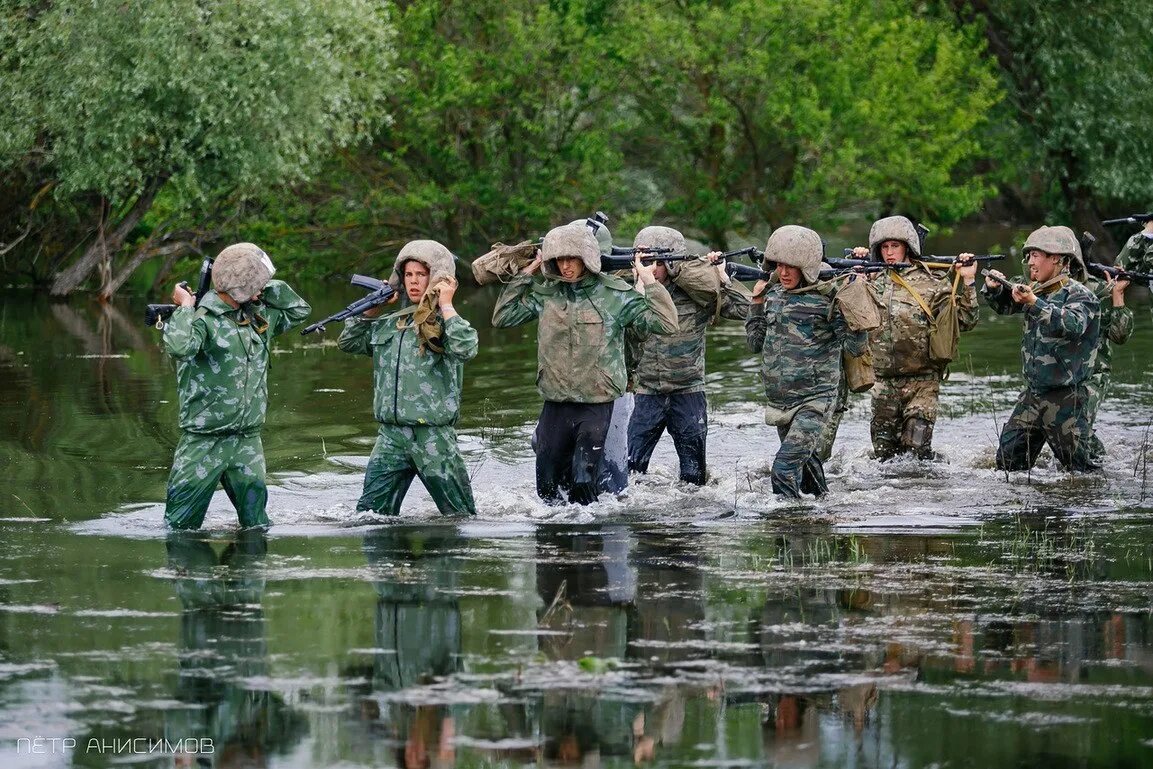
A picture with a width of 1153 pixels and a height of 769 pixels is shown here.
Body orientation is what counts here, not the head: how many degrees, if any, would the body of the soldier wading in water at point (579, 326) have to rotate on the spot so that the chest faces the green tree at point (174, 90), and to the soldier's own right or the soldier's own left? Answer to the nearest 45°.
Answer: approximately 180°

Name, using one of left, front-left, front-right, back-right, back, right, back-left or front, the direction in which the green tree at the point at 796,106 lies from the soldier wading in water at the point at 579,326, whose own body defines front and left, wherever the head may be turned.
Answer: back

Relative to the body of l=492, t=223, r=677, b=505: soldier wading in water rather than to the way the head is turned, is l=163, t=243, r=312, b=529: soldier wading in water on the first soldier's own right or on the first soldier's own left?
on the first soldier's own right

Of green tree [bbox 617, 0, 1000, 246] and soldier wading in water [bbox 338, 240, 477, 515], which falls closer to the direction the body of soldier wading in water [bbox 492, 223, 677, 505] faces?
the soldier wading in water

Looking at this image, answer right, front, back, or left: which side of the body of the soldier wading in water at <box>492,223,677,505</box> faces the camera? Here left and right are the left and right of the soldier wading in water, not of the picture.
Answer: front

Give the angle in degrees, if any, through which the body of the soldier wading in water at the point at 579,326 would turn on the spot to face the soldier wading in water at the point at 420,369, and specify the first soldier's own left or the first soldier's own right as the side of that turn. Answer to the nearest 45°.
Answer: approximately 45° to the first soldier's own right

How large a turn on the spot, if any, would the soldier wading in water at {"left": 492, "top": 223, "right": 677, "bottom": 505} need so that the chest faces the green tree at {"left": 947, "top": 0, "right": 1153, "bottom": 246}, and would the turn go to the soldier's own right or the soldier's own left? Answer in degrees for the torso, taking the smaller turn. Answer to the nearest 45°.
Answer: approximately 135° to the soldier's own left
